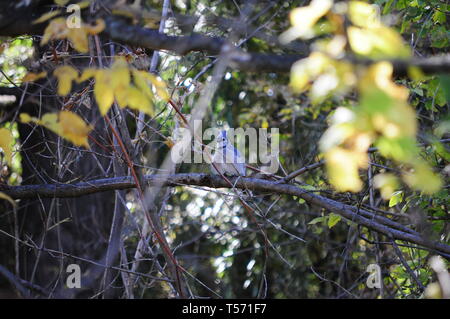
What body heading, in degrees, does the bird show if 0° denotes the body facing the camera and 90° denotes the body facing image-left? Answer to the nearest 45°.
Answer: approximately 45°
